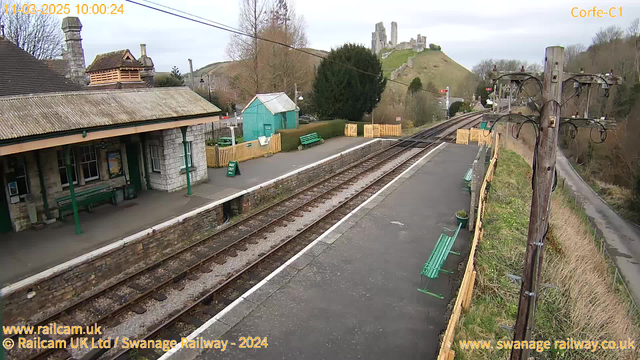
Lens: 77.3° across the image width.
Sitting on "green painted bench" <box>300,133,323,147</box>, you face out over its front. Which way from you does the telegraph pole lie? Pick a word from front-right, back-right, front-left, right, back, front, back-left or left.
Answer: front-right

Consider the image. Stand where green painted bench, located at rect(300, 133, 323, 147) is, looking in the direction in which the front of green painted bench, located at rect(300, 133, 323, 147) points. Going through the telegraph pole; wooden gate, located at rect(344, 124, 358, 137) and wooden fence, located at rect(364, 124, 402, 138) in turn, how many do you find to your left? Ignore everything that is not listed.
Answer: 2

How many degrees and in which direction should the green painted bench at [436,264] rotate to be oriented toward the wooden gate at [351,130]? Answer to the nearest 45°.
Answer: approximately 90° to its right

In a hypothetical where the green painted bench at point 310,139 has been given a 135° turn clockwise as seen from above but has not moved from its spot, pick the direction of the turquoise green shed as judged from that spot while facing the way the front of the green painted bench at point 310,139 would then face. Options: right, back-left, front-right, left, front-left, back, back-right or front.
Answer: front

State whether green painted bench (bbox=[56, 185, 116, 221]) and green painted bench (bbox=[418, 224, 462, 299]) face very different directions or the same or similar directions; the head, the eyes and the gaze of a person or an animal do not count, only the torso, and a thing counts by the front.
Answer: very different directions

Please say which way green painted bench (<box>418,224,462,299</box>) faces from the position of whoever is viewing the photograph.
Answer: facing to the left of the viewer

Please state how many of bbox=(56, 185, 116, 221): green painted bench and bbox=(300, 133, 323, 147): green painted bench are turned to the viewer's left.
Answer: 0

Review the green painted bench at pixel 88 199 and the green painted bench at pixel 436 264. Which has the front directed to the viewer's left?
the green painted bench at pixel 436 264

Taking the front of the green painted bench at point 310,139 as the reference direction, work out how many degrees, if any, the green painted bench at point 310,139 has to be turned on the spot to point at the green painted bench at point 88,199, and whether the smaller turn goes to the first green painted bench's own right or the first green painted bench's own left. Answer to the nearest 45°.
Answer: approximately 90° to the first green painted bench's own right

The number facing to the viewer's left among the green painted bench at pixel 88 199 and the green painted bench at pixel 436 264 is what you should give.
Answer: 1

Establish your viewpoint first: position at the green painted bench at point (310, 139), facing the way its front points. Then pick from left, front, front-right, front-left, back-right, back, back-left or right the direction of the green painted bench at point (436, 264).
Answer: front-right

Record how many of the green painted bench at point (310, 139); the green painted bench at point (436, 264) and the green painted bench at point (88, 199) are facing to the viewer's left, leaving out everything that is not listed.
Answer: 1

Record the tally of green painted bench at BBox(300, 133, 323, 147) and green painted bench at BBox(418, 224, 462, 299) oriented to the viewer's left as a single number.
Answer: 1

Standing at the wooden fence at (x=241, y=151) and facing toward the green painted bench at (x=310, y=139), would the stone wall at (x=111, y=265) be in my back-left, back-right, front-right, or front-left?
back-right

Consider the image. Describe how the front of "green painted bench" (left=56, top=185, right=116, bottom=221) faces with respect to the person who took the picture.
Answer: facing the viewer and to the right of the viewer
